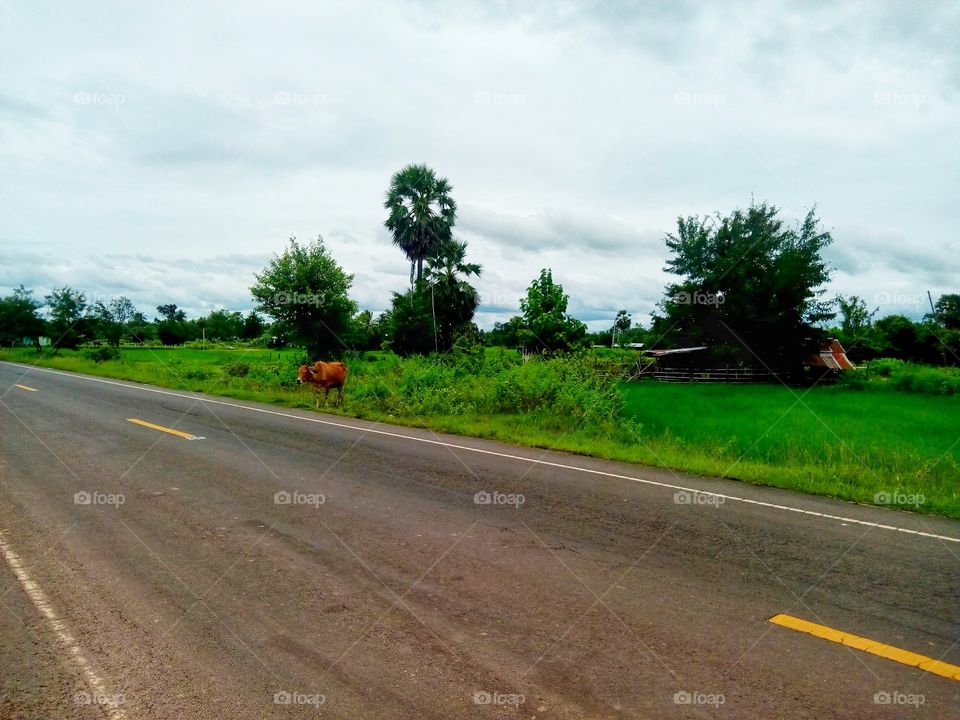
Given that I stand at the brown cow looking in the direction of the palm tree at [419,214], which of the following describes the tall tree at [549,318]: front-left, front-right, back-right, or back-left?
front-right

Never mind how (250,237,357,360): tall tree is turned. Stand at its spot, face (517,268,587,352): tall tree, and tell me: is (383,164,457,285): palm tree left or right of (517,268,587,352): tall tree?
left

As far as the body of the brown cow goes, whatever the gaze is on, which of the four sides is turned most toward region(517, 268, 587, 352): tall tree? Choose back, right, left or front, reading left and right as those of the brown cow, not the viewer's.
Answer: back

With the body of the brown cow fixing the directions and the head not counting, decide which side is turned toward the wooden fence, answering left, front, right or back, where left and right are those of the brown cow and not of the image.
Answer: back

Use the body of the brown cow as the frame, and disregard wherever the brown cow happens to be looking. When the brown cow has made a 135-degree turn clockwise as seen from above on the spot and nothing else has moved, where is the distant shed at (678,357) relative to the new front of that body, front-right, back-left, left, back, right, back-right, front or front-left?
front-right

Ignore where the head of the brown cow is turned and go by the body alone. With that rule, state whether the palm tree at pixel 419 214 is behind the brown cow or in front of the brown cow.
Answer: behind

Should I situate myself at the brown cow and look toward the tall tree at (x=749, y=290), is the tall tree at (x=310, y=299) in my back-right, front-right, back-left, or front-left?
front-left

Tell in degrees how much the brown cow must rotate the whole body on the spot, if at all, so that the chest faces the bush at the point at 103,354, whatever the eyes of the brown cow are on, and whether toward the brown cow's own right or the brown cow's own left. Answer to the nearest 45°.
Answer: approximately 90° to the brown cow's own right

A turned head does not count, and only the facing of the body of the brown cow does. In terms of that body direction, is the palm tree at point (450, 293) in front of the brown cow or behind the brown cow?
behind

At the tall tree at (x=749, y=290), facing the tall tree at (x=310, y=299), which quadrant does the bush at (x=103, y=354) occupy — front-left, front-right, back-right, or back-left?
front-right
